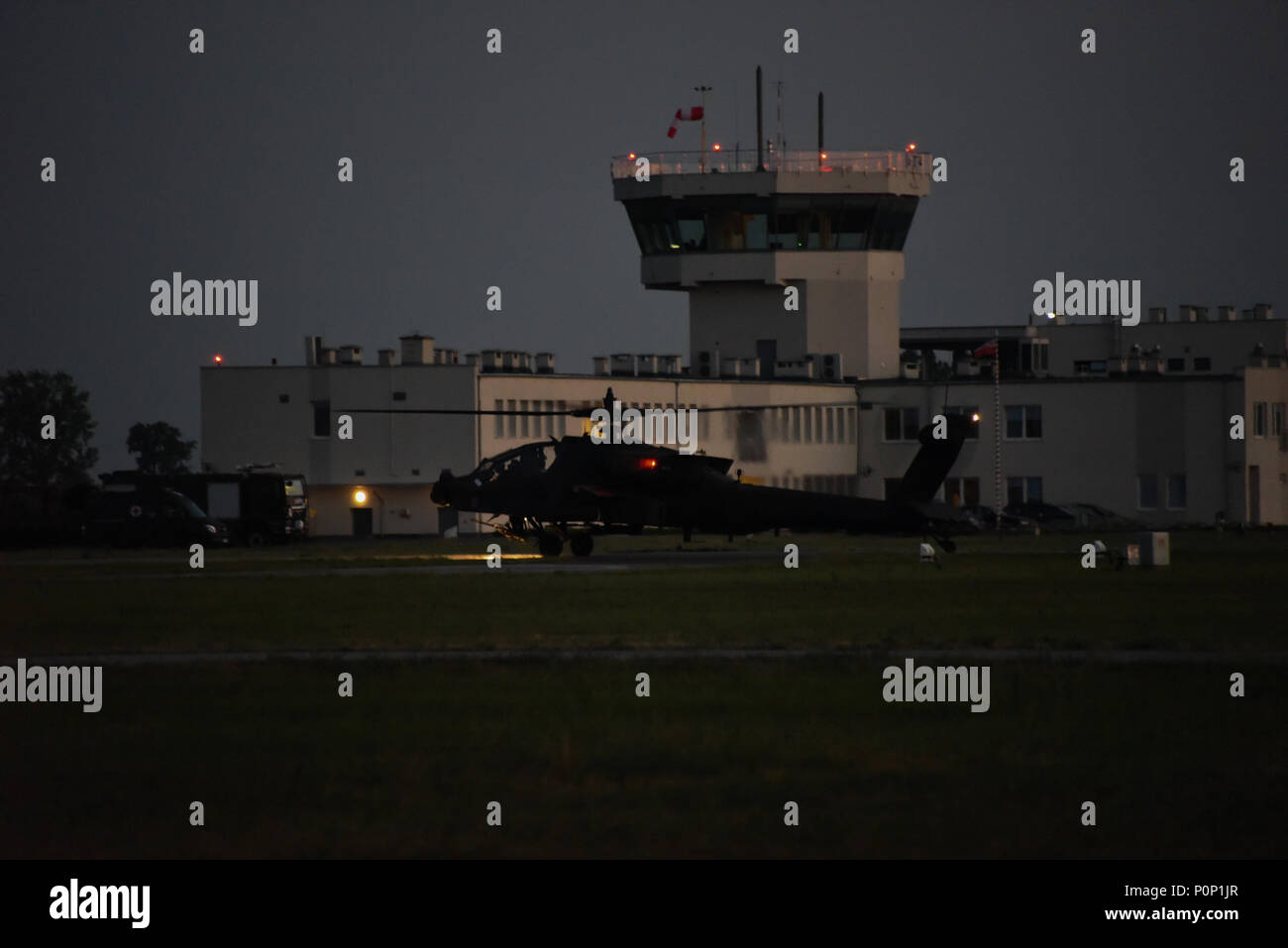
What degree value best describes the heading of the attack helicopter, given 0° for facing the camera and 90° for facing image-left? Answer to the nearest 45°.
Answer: approximately 90°
